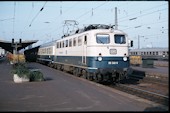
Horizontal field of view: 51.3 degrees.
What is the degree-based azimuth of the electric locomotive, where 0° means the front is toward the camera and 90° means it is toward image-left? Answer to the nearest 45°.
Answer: approximately 315°
